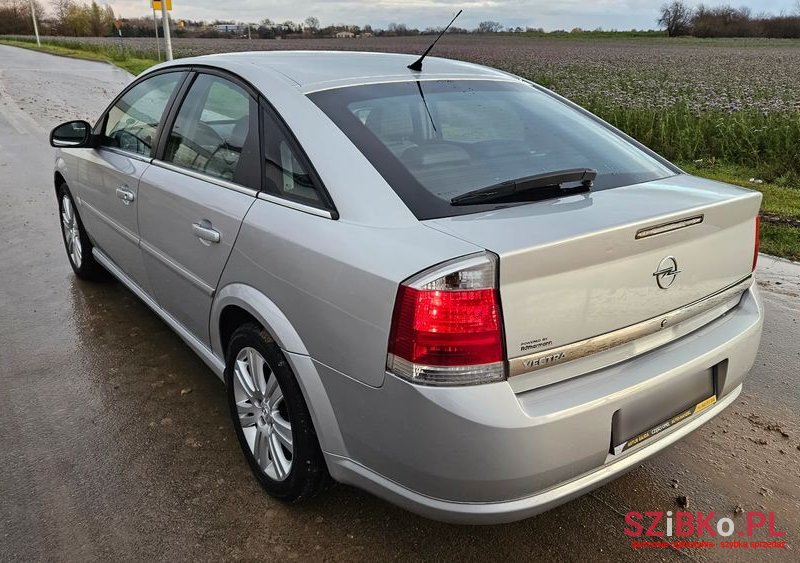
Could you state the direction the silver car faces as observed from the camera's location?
facing away from the viewer and to the left of the viewer
